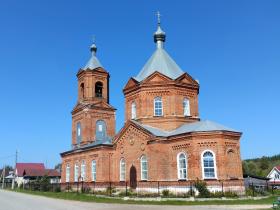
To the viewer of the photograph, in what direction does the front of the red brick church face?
facing away from the viewer and to the left of the viewer
